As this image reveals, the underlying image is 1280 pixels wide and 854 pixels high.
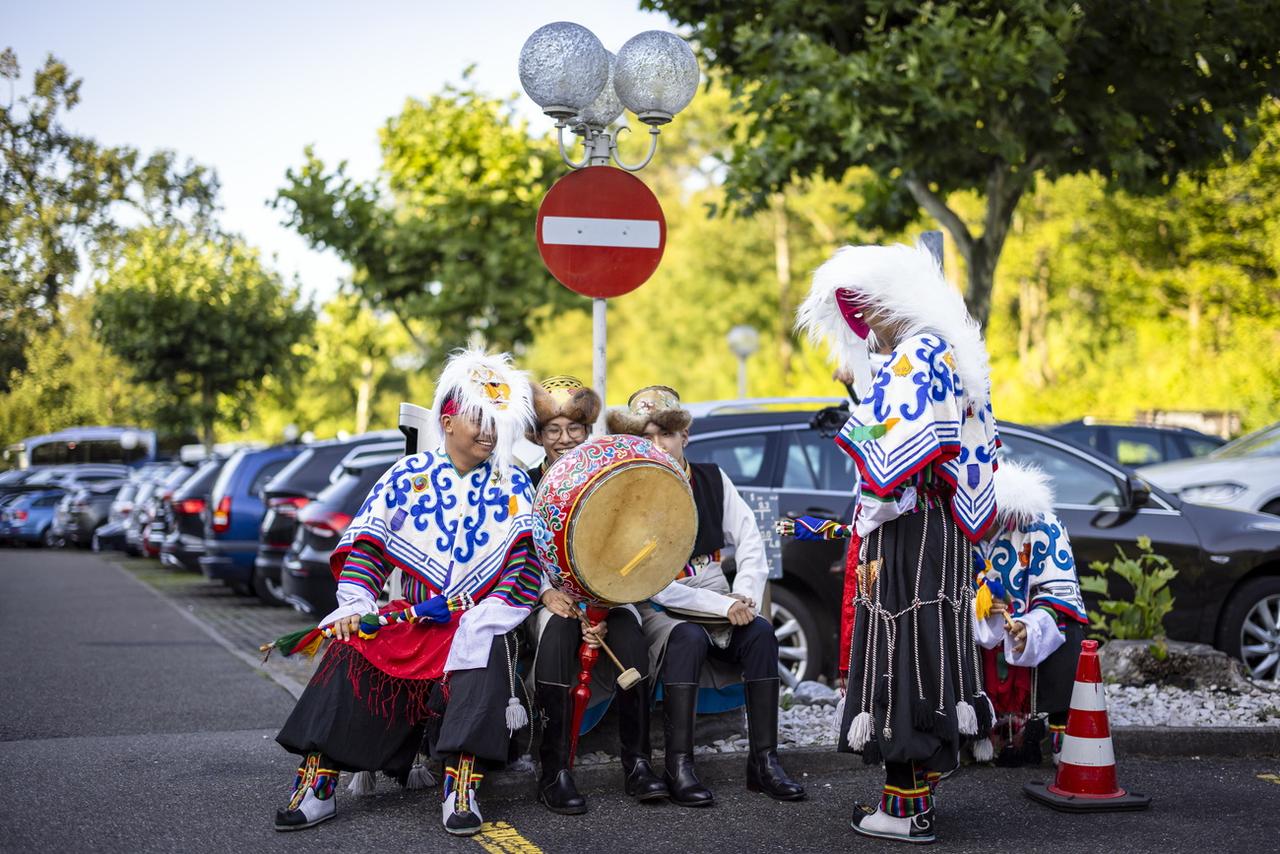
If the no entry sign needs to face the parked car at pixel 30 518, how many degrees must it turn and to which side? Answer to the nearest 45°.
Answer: approximately 135° to its right

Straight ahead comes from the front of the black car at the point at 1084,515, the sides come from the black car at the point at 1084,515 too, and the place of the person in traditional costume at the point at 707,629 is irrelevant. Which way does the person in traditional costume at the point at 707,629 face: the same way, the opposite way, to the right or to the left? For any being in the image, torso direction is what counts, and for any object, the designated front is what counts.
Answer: to the right

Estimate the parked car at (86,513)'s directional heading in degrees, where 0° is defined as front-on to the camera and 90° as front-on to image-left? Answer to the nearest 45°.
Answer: approximately 225°

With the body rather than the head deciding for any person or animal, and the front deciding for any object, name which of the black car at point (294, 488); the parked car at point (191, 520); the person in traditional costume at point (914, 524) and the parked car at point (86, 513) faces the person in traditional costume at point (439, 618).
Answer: the person in traditional costume at point (914, 524)

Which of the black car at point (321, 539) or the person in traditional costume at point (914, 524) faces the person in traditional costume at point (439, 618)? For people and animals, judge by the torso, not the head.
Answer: the person in traditional costume at point (914, 524)

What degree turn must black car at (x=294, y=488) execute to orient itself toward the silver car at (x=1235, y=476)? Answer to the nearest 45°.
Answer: approximately 45° to its right

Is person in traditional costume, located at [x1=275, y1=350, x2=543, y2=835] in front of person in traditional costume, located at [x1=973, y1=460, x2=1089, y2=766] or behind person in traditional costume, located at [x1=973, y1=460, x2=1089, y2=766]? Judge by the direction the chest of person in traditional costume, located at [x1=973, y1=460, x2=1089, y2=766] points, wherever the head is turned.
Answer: in front

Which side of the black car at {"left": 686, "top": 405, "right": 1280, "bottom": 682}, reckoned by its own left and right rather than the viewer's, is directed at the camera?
right

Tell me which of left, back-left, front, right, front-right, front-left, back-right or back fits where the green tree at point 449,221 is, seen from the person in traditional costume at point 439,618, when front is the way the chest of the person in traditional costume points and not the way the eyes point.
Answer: back

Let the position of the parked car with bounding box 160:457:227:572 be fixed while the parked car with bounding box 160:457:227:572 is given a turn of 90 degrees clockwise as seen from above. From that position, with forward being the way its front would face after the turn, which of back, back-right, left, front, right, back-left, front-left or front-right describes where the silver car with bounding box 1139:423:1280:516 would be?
front

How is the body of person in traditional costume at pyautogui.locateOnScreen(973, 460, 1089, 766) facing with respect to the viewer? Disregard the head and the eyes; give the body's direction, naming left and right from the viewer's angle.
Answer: facing the viewer and to the left of the viewer

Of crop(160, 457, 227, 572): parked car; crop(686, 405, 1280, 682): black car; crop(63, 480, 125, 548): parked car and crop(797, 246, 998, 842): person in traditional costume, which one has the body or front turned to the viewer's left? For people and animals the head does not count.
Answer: the person in traditional costume

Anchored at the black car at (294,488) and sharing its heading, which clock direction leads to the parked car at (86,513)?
The parked car is roughly at 10 o'clock from the black car.

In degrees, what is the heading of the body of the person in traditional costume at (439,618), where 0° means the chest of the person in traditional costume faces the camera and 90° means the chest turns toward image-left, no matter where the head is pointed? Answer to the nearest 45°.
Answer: approximately 0°

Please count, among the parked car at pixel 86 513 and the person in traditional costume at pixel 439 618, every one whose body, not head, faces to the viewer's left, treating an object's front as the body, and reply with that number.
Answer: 0

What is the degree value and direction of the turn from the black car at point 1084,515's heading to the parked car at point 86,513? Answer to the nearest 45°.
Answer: approximately 135° to its left

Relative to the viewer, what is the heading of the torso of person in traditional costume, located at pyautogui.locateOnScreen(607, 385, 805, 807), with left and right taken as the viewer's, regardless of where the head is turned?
facing the viewer

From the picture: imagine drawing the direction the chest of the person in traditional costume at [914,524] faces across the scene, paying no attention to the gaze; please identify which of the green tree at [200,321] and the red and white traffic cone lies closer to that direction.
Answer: the green tree
